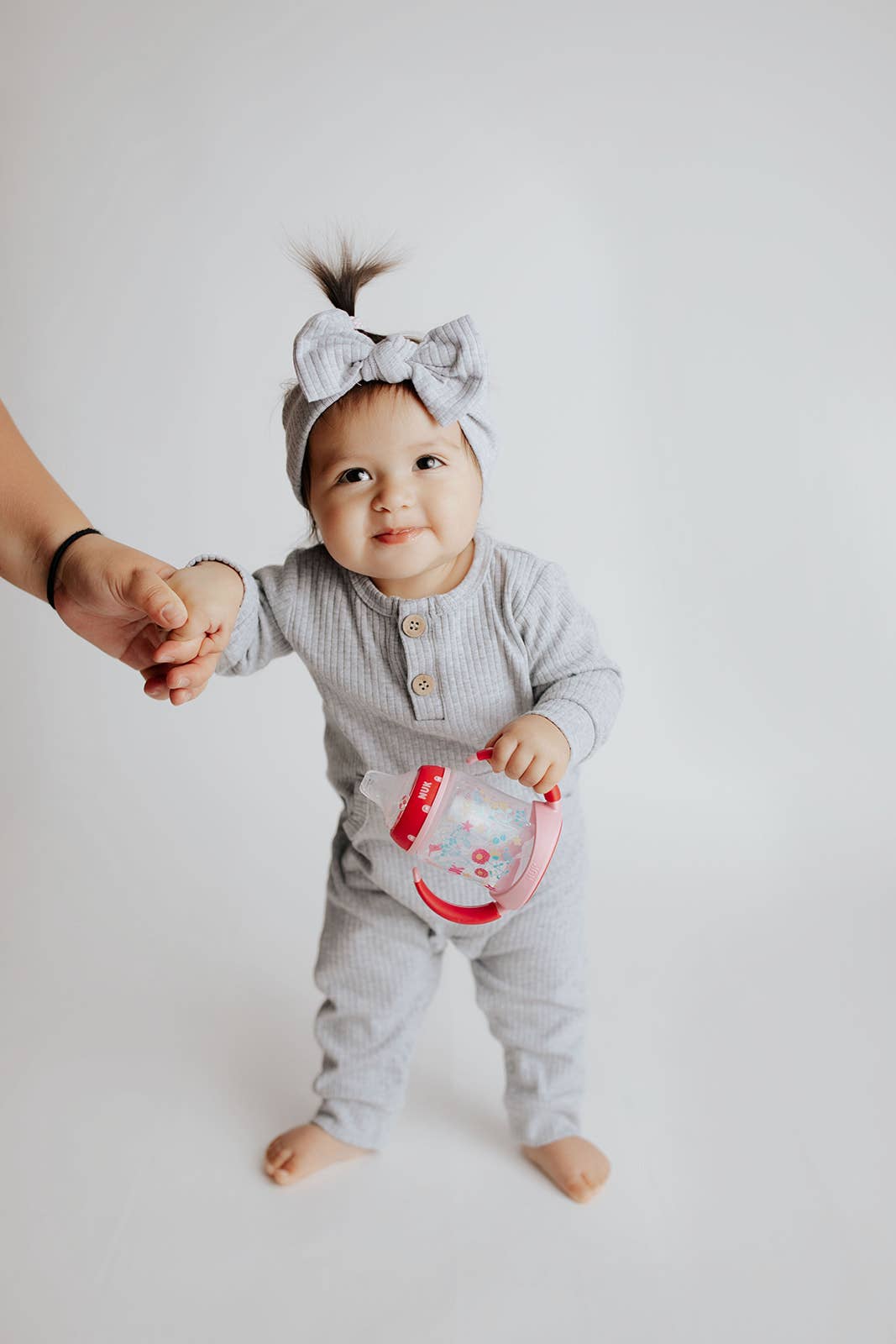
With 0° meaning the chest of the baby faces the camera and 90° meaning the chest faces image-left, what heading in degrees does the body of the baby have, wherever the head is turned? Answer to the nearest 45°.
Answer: approximately 0°
